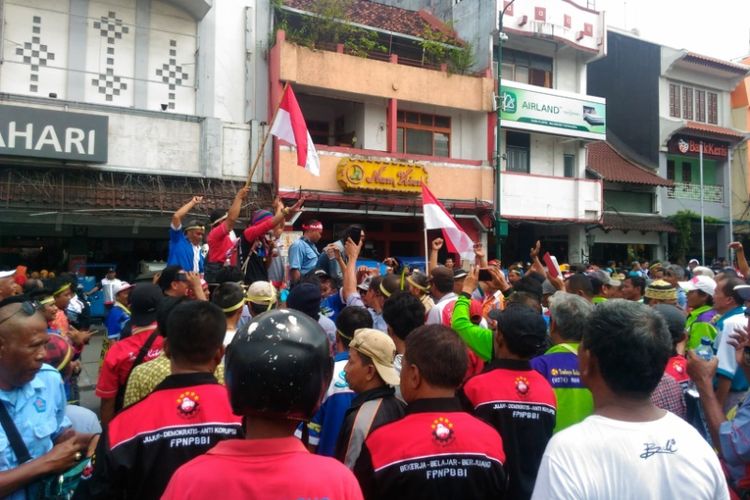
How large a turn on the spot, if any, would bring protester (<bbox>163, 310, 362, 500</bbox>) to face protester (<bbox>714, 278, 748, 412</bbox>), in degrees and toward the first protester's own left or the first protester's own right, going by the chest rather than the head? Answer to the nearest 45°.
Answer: approximately 45° to the first protester's own right

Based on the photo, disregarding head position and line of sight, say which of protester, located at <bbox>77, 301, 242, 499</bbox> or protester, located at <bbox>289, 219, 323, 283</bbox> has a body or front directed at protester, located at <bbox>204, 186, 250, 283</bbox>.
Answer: protester, located at <bbox>77, 301, 242, 499</bbox>

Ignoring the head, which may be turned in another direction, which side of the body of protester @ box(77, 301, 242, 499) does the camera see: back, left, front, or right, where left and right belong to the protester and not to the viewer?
back

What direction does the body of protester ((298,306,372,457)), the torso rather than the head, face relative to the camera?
away from the camera

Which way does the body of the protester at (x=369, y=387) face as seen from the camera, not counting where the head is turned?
to the viewer's left

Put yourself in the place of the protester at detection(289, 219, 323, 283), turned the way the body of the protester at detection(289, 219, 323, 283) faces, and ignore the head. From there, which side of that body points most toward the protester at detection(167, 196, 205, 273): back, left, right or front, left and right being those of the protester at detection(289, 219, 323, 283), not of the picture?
right

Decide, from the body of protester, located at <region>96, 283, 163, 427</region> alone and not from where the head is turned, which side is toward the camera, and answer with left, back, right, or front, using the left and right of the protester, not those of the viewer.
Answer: back

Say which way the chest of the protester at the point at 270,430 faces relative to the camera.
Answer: away from the camera

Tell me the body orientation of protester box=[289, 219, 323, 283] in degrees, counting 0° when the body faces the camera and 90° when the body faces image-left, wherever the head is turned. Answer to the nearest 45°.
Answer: approximately 315°

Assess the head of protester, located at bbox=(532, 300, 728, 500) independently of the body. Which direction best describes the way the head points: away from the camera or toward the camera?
away from the camera

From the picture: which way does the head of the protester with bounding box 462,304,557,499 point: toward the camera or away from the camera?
away from the camera

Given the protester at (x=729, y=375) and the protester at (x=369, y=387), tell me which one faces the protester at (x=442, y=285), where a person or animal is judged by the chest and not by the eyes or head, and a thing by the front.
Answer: the protester at (x=729, y=375)
